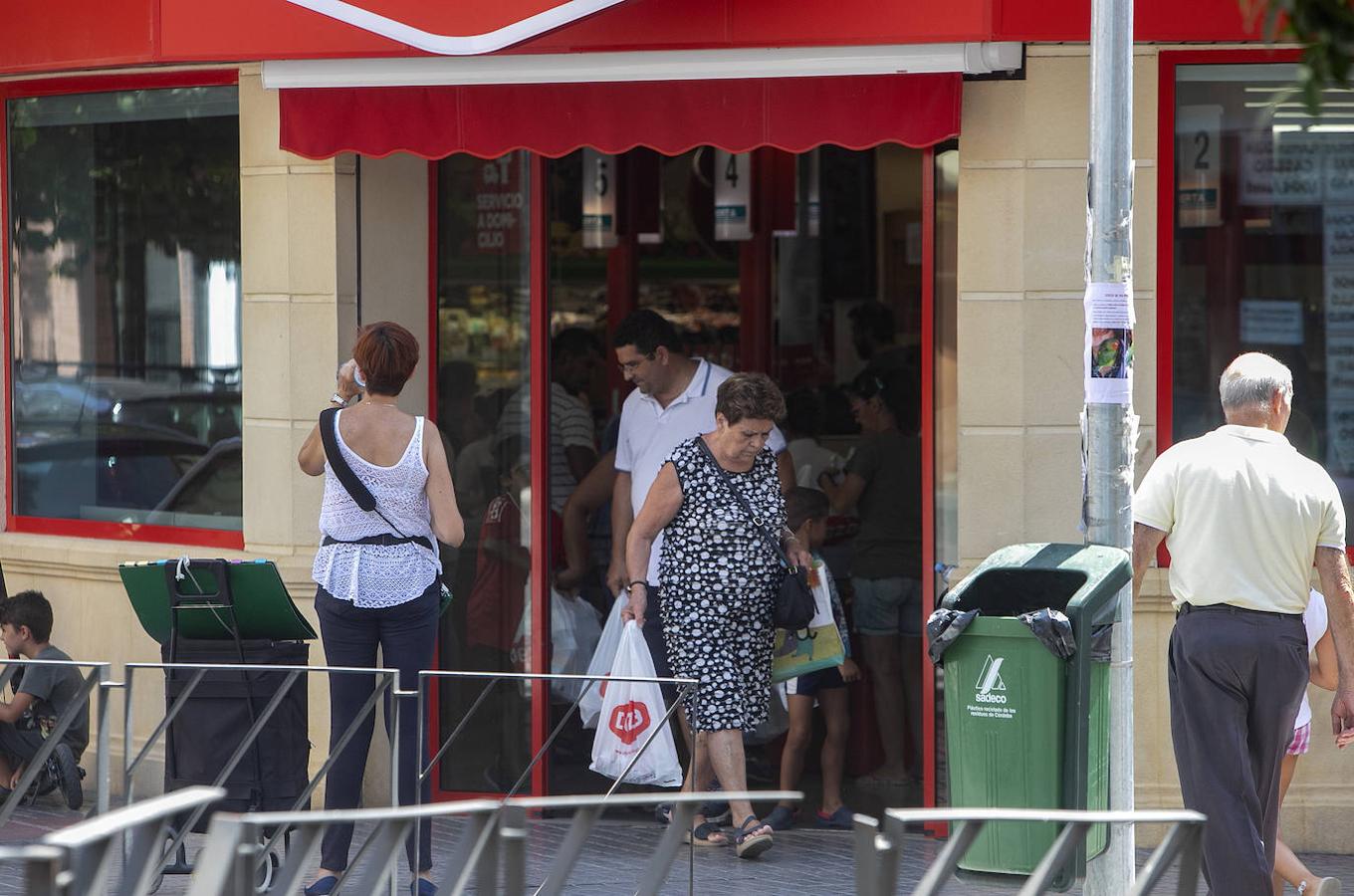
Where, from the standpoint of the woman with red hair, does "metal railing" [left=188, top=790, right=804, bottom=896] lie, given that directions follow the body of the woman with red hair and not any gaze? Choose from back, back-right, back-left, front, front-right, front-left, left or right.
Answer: back

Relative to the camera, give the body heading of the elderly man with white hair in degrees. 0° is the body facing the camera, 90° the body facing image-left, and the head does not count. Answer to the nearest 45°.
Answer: approximately 180°

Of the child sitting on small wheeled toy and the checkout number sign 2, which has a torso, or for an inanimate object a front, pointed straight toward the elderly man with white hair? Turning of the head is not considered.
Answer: the checkout number sign 2

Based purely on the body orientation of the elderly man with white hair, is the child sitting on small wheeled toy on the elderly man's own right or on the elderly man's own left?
on the elderly man's own left

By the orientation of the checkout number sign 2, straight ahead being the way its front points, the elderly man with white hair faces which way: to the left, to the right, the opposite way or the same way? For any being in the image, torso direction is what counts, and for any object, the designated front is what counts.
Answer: the opposite way

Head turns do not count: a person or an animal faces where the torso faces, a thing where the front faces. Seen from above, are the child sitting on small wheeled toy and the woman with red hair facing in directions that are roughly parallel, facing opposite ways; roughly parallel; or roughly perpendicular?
roughly perpendicular
